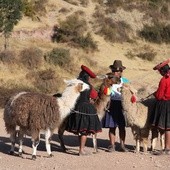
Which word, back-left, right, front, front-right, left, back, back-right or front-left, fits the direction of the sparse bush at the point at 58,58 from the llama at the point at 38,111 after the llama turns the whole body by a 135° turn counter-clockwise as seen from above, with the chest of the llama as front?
front-right

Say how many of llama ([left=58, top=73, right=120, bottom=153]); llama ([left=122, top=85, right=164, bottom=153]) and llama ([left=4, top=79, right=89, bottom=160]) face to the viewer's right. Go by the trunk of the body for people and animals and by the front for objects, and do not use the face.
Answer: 2

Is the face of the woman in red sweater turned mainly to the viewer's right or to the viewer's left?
to the viewer's left

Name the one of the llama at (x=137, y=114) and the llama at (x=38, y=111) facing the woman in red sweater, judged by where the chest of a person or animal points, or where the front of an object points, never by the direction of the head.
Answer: the llama at (x=38, y=111)

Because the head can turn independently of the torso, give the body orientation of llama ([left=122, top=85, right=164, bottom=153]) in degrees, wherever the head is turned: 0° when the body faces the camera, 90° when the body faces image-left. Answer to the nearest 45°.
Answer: approximately 45°

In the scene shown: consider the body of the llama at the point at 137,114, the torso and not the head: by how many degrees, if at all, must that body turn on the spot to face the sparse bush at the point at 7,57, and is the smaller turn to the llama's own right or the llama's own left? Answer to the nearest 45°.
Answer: approximately 90° to the llama's own right

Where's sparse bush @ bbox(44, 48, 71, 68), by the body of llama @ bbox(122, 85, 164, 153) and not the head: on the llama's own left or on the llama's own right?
on the llama's own right

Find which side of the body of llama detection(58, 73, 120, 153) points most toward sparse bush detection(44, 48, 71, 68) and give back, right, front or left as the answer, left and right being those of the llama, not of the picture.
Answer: left

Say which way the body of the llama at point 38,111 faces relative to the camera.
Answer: to the viewer's right

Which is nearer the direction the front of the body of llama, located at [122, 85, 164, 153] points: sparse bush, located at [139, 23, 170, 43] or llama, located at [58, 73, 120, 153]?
the llama

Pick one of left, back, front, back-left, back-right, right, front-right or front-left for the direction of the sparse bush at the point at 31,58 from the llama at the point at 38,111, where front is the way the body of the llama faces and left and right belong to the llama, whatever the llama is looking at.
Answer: left
